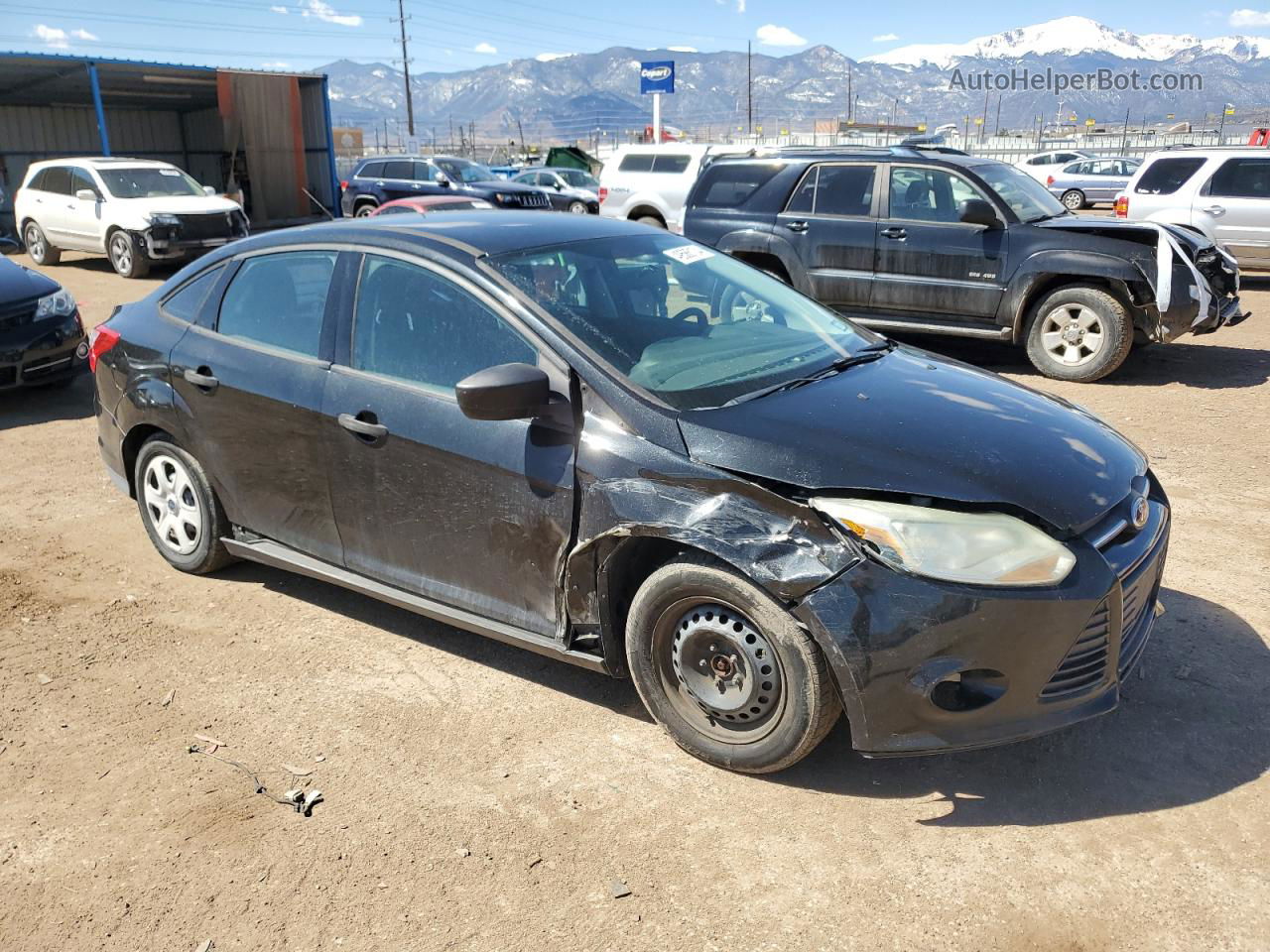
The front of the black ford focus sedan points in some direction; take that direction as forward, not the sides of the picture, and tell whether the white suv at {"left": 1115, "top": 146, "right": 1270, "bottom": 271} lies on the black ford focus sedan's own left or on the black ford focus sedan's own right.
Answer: on the black ford focus sedan's own left

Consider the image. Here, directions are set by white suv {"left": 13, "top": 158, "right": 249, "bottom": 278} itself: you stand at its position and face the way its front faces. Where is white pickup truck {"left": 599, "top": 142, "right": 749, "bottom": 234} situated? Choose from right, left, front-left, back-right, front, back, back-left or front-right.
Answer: front-left

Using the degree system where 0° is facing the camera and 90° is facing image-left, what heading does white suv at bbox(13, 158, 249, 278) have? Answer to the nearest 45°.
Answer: approximately 315°

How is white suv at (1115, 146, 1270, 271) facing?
to the viewer's right

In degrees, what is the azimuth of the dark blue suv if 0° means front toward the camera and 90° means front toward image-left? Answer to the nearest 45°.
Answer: approximately 315°

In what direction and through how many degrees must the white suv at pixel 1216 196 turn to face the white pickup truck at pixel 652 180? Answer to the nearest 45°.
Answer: approximately 180°

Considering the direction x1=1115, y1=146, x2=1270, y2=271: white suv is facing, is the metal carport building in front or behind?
behind

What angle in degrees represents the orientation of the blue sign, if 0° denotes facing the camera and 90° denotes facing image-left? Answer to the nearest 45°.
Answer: approximately 0°

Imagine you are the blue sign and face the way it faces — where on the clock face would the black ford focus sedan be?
The black ford focus sedan is roughly at 12 o'clock from the blue sign.

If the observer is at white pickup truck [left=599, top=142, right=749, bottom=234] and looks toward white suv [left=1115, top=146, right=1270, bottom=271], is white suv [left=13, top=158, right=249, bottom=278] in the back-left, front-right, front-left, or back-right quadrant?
back-right

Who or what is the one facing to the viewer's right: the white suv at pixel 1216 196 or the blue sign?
the white suv
